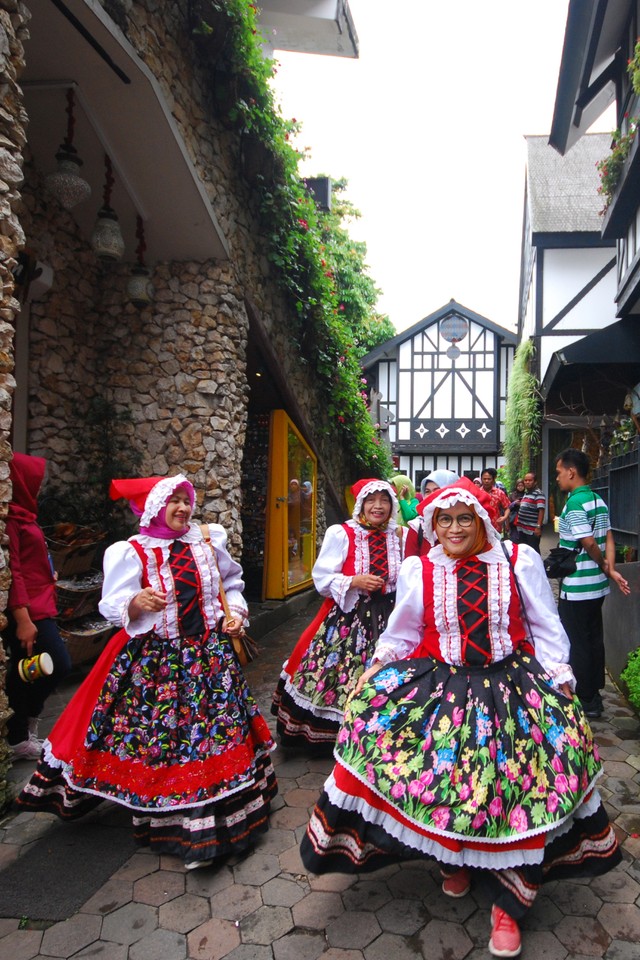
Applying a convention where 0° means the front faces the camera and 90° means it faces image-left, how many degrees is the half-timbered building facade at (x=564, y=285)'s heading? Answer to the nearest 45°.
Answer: approximately 90°

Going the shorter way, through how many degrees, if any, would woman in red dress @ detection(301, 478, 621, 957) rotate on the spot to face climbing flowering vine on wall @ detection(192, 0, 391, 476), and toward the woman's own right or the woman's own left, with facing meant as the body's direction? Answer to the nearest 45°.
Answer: approximately 135° to the woman's own right

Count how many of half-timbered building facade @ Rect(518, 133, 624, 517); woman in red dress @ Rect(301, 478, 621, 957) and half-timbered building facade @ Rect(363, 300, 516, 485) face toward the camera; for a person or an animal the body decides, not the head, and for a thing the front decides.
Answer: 2

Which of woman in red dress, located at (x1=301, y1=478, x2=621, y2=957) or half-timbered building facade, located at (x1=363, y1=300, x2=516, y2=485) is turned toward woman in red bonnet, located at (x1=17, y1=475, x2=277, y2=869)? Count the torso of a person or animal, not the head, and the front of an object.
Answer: the half-timbered building facade

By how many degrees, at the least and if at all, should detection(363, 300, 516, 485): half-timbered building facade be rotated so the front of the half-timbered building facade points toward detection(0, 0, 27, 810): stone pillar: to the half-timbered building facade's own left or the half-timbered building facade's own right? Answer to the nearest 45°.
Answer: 0° — it already faces it

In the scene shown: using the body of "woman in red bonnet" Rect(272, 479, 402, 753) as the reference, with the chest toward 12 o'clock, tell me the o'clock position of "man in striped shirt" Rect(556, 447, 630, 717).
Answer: The man in striped shirt is roughly at 10 o'clock from the woman in red bonnet.

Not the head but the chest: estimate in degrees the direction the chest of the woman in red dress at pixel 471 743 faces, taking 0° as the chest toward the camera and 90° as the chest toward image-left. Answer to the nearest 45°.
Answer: approximately 0°

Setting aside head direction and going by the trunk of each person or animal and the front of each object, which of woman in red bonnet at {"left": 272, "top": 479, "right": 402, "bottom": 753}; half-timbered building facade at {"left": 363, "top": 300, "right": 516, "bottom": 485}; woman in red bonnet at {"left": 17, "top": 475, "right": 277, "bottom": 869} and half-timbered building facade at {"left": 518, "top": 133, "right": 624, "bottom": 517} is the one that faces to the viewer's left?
half-timbered building facade at {"left": 518, "top": 133, "right": 624, "bottom": 517}
